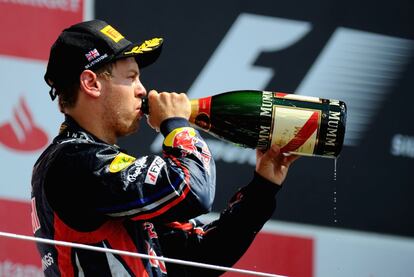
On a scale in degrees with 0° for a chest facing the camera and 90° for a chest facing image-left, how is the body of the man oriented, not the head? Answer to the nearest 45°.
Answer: approximately 270°
